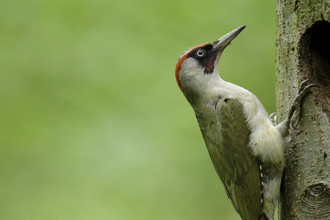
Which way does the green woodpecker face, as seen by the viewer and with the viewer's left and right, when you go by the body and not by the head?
facing to the right of the viewer
